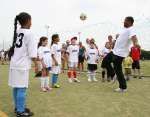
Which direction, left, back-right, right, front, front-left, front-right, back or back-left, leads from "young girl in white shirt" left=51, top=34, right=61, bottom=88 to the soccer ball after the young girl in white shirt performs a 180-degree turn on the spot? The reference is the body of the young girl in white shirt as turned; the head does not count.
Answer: back

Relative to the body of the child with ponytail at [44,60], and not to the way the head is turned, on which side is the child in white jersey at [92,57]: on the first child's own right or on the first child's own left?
on the first child's own left

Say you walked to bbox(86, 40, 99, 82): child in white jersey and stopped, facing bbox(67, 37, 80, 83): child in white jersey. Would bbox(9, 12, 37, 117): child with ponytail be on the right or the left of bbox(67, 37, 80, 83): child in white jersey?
left

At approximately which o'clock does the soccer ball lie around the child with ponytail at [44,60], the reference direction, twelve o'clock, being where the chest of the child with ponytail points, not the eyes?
The soccer ball is roughly at 10 o'clock from the child with ponytail.

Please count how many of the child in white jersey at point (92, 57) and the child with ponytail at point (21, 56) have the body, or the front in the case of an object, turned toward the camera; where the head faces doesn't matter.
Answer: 1

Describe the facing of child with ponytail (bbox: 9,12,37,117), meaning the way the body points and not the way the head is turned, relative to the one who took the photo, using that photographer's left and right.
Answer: facing away from the viewer and to the right of the viewer

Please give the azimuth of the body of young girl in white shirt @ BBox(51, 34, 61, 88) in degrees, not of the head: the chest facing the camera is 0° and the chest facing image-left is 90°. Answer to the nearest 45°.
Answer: approximately 315°
